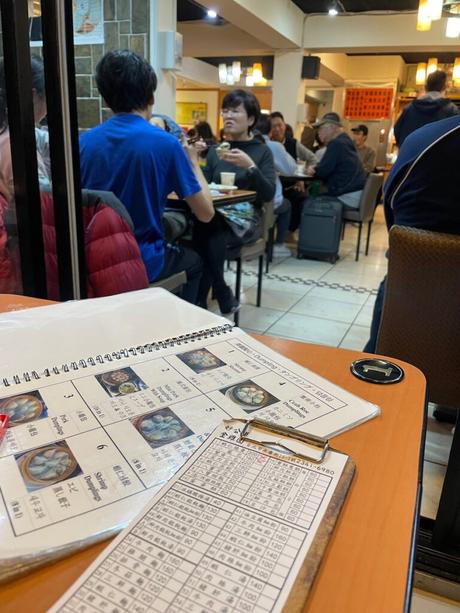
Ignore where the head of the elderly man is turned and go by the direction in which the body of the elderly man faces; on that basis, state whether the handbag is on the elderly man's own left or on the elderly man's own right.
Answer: on the elderly man's own left

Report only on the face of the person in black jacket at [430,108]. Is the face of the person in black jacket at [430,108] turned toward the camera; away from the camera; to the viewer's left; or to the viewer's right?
away from the camera

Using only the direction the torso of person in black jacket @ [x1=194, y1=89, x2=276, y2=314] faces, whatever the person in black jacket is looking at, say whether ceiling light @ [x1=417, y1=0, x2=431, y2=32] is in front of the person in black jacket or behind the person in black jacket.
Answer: behind

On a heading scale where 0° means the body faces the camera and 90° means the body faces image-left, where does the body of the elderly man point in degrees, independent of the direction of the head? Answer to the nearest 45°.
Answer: approximately 90°

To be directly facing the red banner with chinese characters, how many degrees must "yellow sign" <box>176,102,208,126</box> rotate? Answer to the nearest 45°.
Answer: approximately 45° to its left

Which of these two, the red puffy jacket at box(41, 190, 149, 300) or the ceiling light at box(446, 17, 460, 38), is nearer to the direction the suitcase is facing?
the red puffy jacket

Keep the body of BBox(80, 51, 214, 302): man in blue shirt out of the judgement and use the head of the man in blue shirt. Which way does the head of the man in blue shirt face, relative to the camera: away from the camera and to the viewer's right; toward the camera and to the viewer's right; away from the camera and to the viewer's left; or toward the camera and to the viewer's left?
away from the camera and to the viewer's right
